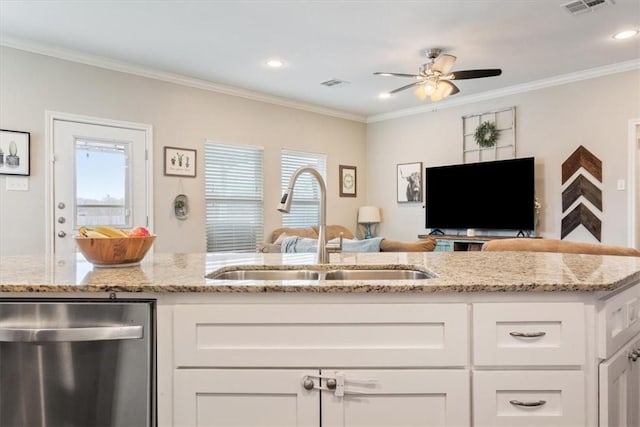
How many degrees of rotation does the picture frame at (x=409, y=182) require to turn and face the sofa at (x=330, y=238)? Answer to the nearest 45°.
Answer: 0° — it already faces it

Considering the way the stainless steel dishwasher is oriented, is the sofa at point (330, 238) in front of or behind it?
behind

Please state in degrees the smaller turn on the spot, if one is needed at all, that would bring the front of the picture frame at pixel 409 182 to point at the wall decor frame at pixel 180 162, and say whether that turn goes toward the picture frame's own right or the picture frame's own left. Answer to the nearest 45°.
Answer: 0° — it already faces it

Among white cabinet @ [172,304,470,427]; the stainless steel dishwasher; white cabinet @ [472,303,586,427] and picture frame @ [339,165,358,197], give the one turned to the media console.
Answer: the picture frame

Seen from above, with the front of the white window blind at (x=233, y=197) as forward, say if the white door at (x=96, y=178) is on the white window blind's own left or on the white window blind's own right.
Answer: on the white window blind's own right

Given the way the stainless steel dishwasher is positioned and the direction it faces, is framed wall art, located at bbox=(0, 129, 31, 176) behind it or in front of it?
behind

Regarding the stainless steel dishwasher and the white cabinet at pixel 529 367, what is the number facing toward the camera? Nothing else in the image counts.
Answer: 2

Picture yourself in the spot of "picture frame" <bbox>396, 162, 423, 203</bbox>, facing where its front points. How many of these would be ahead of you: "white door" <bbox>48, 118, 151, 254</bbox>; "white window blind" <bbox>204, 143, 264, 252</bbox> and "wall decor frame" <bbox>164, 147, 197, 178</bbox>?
3

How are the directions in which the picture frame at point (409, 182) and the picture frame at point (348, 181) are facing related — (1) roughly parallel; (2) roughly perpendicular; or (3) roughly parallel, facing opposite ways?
roughly perpendicular
